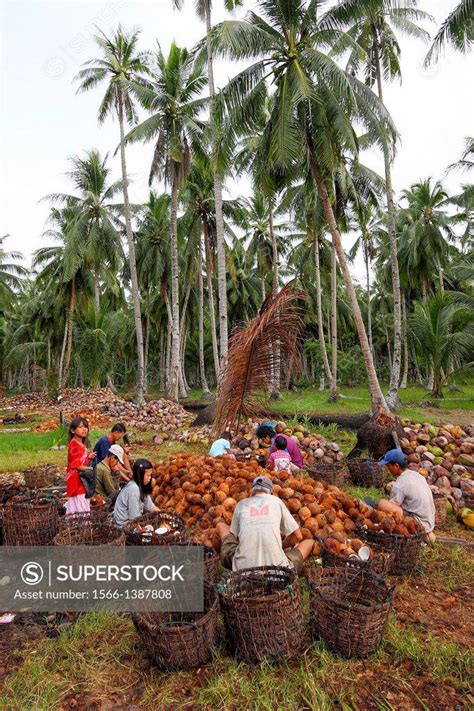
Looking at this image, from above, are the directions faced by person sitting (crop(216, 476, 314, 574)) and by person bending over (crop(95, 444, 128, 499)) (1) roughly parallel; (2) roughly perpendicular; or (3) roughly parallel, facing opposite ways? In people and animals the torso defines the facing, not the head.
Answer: roughly perpendicular

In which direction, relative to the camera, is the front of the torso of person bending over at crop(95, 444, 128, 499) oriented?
to the viewer's right

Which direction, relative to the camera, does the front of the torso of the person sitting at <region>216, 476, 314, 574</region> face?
away from the camera

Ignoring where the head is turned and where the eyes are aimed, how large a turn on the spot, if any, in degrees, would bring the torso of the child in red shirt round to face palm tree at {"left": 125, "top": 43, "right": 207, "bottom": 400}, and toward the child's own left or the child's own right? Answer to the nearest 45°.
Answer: approximately 135° to the child's own left

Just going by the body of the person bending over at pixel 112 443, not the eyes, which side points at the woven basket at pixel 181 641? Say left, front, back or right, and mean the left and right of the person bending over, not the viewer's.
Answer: right

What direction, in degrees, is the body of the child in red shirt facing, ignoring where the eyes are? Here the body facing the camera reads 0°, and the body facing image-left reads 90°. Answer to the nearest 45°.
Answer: approximately 315°

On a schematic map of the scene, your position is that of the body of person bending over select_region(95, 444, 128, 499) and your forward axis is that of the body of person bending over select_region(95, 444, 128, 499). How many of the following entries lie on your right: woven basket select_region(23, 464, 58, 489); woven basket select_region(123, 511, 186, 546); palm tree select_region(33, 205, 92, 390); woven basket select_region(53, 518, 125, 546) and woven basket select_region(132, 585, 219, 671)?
3

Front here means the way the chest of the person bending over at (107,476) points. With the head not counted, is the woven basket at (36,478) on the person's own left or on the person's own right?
on the person's own left

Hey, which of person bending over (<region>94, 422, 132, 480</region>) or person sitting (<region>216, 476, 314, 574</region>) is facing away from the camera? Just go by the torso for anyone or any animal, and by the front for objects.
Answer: person sitting (<region>216, 476, 314, 574</region>)

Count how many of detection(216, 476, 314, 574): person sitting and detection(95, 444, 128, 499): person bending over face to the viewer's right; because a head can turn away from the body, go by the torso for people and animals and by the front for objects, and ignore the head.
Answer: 1

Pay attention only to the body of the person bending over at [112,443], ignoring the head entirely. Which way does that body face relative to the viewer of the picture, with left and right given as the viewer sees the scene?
facing to the right of the viewer

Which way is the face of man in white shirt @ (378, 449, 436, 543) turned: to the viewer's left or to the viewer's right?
to the viewer's left

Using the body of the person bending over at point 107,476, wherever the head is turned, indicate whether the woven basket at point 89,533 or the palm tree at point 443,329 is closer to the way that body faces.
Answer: the palm tree
